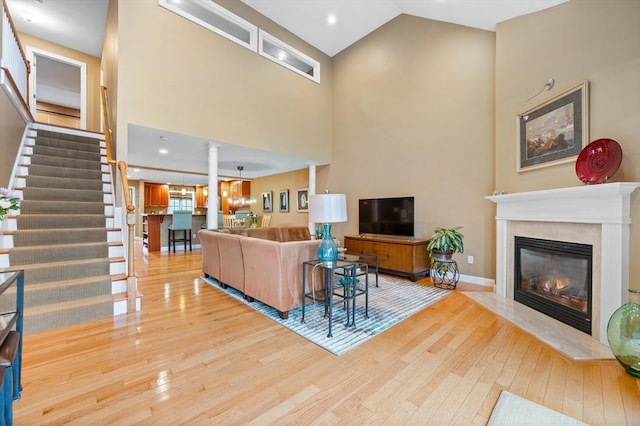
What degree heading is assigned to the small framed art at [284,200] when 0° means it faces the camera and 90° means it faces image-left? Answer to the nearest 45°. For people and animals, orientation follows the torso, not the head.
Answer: approximately 45°

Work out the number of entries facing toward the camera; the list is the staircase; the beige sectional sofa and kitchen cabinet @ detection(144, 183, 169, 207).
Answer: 2

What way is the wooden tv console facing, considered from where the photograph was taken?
facing the viewer and to the left of the viewer

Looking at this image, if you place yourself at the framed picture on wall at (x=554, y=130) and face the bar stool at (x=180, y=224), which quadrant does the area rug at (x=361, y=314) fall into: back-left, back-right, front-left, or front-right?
front-left

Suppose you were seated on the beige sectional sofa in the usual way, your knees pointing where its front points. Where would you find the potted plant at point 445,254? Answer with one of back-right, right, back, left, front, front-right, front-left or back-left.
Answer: front-right

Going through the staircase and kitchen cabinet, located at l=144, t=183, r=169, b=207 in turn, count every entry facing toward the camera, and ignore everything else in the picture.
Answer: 2

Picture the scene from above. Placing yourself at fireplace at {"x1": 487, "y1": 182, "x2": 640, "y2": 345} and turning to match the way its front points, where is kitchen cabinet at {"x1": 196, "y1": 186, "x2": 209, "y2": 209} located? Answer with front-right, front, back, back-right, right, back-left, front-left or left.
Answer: front-right

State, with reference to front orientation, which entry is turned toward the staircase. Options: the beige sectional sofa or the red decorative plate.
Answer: the red decorative plate

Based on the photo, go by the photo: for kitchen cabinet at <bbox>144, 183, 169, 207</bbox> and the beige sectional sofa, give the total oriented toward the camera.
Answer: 1

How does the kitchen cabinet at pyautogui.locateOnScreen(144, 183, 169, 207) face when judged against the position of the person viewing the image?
facing the viewer

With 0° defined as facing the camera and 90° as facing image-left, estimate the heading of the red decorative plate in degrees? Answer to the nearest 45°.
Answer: approximately 45°

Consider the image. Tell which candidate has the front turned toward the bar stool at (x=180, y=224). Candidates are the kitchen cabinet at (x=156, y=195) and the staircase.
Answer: the kitchen cabinet

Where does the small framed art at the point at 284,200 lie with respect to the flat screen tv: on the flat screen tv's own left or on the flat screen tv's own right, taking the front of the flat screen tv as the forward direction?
on the flat screen tv's own right

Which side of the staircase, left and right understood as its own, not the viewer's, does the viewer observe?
front

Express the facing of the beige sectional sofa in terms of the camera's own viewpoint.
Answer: facing away from the viewer and to the right of the viewer

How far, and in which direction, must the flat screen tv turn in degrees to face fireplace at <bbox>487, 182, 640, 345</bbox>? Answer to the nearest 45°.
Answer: approximately 90° to its left
